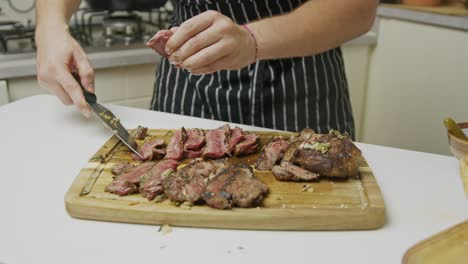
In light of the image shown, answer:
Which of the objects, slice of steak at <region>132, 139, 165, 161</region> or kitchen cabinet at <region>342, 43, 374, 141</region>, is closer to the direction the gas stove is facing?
the slice of steak

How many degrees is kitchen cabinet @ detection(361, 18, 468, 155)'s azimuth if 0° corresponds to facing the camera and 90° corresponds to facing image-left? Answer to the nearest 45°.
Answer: approximately 0°

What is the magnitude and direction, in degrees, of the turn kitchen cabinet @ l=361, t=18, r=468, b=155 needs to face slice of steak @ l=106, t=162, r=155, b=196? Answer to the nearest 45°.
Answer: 0° — it already faces it

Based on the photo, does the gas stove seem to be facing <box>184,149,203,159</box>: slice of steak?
yes

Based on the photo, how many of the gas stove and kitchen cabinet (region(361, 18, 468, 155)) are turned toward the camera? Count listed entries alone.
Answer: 2

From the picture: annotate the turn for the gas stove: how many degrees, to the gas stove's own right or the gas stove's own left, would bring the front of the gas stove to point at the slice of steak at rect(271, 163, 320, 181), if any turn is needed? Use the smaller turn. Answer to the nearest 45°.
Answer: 0° — it already faces it

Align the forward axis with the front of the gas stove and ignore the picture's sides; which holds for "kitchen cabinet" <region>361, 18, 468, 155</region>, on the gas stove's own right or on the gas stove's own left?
on the gas stove's own left

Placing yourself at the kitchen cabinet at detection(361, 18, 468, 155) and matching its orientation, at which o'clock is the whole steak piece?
The whole steak piece is roughly at 12 o'clock from the kitchen cabinet.

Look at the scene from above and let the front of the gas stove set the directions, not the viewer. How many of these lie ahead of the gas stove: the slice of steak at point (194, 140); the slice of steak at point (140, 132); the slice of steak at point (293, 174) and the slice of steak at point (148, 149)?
4

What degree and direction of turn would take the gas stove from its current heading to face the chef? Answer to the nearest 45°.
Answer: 0° — it already faces them
